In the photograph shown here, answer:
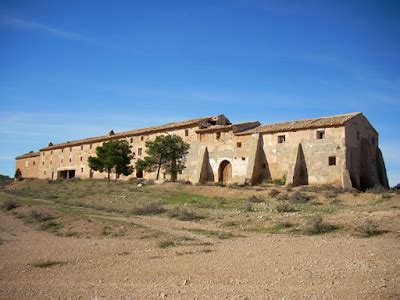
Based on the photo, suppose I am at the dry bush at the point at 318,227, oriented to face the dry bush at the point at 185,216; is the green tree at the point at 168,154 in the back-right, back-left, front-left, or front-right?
front-right

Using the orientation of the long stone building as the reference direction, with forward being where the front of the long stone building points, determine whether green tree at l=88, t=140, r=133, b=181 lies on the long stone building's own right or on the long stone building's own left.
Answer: on the long stone building's own right

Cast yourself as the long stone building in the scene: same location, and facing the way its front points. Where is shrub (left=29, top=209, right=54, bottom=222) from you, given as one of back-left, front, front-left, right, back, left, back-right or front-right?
front

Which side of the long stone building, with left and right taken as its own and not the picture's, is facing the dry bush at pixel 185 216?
front

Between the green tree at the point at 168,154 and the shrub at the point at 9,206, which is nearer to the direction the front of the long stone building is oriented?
the shrub

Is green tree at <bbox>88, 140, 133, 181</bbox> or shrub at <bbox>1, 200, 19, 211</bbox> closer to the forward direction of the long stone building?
the shrub

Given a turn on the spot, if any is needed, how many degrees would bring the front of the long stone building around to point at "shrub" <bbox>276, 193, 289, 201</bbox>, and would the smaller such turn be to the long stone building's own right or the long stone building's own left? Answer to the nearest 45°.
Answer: approximately 45° to the long stone building's own left

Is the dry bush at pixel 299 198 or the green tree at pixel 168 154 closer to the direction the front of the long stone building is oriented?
the dry bush

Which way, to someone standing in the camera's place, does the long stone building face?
facing the viewer and to the left of the viewer

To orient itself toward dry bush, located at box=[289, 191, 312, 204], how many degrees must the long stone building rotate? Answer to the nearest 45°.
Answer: approximately 45° to its left

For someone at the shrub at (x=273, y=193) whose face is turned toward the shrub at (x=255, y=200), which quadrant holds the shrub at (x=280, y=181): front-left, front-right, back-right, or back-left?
back-right

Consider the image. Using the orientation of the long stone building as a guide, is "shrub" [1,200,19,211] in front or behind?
in front
